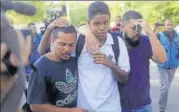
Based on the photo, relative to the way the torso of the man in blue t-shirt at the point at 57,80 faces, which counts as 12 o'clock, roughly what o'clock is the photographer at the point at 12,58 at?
The photographer is roughly at 2 o'clock from the man in blue t-shirt.

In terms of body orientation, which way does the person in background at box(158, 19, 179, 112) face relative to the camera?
toward the camera

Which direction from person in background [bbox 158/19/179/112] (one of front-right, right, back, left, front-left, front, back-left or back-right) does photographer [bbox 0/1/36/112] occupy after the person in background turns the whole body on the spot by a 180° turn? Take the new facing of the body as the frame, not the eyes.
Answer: back

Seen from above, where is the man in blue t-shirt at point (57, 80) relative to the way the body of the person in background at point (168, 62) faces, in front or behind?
in front

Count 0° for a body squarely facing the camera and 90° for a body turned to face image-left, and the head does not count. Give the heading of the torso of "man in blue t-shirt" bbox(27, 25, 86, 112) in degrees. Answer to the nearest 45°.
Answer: approximately 315°

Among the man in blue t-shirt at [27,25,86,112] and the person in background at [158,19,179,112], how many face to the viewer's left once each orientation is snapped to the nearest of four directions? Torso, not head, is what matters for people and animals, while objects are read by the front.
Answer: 0

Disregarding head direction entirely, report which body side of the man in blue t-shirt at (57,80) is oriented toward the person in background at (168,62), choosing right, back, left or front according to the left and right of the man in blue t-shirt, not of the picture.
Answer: left
